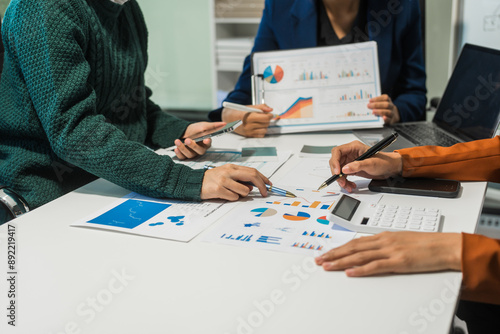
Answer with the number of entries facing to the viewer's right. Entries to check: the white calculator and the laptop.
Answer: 1

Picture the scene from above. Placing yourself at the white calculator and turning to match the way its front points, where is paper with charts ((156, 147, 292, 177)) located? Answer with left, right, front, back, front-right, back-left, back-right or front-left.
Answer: back-left

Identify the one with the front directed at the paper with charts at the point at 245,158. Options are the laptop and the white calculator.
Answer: the laptop

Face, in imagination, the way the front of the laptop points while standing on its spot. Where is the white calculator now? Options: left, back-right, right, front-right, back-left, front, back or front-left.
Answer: front-left

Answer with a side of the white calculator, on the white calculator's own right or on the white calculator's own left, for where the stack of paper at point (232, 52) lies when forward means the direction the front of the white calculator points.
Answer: on the white calculator's own left

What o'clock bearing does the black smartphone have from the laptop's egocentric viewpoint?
The black smartphone is roughly at 11 o'clock from the laptop.

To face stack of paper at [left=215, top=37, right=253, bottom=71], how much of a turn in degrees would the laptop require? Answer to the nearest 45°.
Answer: approximately 90° to its right

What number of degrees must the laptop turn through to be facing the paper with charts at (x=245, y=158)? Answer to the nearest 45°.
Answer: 0° — it already faces it

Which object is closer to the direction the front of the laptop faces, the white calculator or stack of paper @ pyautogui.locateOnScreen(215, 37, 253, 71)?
the white calculator

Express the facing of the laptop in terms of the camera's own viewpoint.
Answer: facing the viewer and to the left of the viewer

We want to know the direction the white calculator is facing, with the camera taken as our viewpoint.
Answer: facing to the right of the viewer
